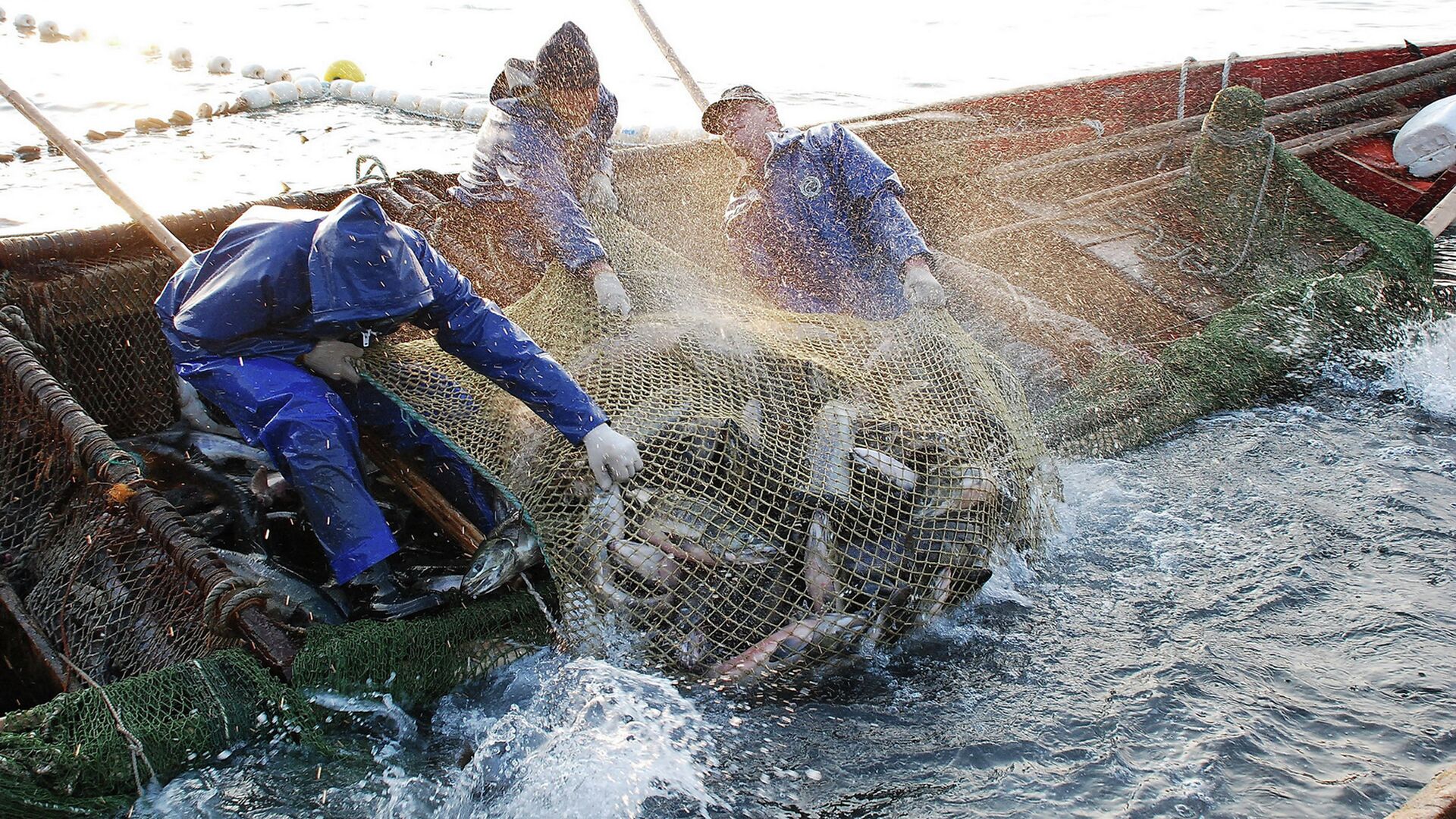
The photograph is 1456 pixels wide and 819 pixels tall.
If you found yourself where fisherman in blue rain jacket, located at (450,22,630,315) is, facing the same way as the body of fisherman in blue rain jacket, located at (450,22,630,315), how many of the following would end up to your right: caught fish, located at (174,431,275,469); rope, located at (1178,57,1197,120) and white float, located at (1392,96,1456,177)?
1

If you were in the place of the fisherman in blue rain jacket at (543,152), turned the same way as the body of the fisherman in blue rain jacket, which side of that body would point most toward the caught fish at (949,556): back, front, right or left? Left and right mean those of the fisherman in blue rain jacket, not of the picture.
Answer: front

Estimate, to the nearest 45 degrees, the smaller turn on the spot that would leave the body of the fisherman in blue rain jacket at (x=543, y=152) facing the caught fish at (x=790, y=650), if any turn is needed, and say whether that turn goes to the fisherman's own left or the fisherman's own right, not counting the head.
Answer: approximately 45° to the fisherman's own right

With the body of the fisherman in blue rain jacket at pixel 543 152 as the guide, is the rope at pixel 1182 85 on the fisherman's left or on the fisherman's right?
on the fisherman's left

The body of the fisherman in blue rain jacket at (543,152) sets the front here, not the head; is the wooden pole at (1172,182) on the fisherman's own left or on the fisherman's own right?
on the fisherman's own left

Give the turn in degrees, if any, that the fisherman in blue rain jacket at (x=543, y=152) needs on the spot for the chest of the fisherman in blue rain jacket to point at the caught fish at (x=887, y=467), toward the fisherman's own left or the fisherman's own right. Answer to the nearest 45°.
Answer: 0° — they already face it

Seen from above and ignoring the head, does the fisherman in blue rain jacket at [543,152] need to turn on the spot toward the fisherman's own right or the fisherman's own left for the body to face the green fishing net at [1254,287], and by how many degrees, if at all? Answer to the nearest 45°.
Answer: approximately 45° to the fisherman's own left

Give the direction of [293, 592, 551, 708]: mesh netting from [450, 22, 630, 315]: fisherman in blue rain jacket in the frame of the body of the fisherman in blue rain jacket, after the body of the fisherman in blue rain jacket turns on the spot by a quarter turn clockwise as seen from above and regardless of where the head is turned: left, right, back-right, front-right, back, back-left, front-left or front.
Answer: front-left

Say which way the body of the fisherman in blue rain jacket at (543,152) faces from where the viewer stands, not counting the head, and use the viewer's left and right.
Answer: facing the viewer and to the right of the viewer

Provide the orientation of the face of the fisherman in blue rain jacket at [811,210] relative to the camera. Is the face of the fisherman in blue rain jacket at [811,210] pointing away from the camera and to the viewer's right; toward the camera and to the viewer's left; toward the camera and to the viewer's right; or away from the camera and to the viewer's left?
toward the camera and to the viewer's left
